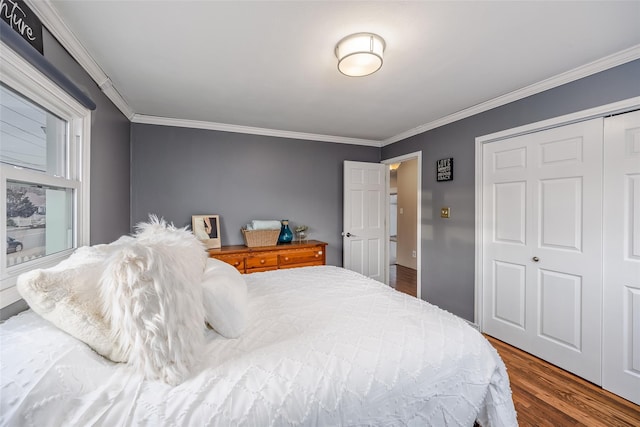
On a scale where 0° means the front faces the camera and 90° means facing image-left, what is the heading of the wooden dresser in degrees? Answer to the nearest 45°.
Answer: approximately 0°

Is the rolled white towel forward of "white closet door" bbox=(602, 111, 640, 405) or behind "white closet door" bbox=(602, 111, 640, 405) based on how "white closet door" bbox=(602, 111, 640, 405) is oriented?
forward

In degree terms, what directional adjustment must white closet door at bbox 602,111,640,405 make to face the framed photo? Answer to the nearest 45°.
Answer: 0° — it already faces it

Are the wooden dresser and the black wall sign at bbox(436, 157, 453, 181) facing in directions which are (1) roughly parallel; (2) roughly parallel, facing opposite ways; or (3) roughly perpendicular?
roughly perpendicular

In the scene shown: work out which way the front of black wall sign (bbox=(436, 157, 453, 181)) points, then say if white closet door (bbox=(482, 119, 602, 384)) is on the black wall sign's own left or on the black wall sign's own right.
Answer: on the black wall sign's own left

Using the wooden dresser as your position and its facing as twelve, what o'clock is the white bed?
The white bed is roughly at 12 o'clock from the wooden dresser.

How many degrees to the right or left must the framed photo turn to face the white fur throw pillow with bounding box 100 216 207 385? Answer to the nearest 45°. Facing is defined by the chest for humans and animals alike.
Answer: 0° — it already faces it

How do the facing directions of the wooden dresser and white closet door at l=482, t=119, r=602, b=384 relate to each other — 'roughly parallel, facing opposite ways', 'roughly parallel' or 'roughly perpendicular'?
roughly perpendicular

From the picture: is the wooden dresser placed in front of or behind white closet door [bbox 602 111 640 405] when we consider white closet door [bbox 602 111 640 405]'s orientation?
in front

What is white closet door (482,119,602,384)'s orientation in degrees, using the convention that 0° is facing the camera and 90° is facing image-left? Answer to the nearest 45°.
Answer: approximately 45°

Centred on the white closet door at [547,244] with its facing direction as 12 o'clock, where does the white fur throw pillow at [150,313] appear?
The white fur throw pillow is roughly at 11 o'clock from the white closet door.

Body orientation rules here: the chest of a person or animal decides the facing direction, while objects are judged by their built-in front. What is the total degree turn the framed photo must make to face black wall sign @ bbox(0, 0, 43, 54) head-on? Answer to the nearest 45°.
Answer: approximately 45° to its right
